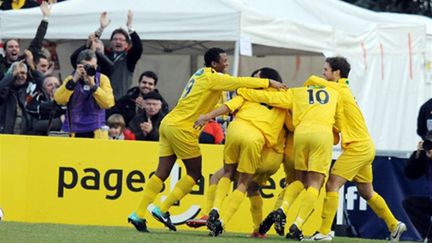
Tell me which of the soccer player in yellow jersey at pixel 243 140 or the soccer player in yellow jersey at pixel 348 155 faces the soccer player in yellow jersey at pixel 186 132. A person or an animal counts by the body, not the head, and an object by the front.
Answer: the soccer player in yellow jersey at pixel 348 155

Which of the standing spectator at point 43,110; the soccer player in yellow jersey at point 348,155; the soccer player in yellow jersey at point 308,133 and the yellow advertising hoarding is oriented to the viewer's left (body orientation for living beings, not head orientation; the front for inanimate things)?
the soccer player in yellow jersey at point 348,155

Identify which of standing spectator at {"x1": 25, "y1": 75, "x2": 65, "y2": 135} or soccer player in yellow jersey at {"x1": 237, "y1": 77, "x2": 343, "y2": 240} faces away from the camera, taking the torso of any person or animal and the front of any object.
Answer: the soccer player in yellow jersey

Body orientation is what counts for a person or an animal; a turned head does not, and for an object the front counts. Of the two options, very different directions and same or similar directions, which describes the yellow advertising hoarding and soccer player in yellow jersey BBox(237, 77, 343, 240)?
very different directions

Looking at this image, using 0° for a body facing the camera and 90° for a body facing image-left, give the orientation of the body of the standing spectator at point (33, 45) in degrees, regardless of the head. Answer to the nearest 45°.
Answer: approximately 315°

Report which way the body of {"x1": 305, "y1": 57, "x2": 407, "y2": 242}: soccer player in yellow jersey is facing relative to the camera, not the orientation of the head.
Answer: to the viewer's left

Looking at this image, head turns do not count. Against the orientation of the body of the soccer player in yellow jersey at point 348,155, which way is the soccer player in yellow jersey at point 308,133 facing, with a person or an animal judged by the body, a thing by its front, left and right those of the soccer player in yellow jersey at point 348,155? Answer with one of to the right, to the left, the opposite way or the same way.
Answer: to the right

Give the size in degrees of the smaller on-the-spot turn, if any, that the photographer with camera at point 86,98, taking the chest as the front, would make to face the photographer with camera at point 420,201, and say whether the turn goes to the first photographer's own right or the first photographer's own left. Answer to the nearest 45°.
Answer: approximately 45° to the first photographer's own left

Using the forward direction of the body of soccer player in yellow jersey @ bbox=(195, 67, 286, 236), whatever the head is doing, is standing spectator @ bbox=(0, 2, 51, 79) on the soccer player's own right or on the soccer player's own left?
on the soccer player's own left

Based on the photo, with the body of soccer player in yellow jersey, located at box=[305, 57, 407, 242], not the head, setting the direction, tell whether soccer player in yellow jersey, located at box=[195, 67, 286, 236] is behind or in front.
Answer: in front
